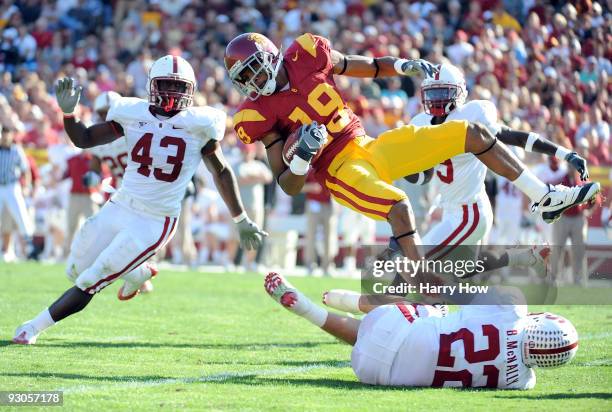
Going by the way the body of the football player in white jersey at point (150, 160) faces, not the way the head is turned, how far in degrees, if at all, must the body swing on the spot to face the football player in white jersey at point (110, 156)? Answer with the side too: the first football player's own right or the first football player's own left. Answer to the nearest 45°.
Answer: approximately 180°

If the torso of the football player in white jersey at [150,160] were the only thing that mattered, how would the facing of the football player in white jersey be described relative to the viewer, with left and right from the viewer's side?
facing the viewer

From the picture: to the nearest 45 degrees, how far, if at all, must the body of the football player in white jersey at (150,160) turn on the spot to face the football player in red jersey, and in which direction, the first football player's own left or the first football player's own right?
approximately 45° to the first football player's own left

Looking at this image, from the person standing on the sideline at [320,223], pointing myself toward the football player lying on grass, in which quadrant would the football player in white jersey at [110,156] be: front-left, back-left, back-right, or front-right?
front-right

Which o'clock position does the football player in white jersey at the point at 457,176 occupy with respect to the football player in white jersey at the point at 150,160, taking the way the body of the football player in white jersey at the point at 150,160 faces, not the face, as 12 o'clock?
the football player in white jersey at the point at 457,176 is roughly at 9 o'clock from the football player in white jersey at the point at 150,160.

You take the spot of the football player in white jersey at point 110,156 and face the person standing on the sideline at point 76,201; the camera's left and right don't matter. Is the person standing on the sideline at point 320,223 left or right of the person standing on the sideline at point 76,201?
right

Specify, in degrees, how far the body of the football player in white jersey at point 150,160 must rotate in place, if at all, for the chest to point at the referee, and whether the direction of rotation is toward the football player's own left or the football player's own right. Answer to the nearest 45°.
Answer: approximately 180°

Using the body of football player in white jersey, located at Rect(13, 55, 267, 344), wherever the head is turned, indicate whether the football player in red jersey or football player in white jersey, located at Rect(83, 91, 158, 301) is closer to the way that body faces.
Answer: the football player in red jersey

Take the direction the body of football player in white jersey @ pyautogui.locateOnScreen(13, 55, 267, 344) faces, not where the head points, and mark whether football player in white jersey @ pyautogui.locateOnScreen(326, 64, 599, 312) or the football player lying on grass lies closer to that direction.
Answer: the football player lying on grass

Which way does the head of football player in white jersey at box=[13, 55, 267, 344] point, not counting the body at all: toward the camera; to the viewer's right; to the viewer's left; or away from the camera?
toward the camera
